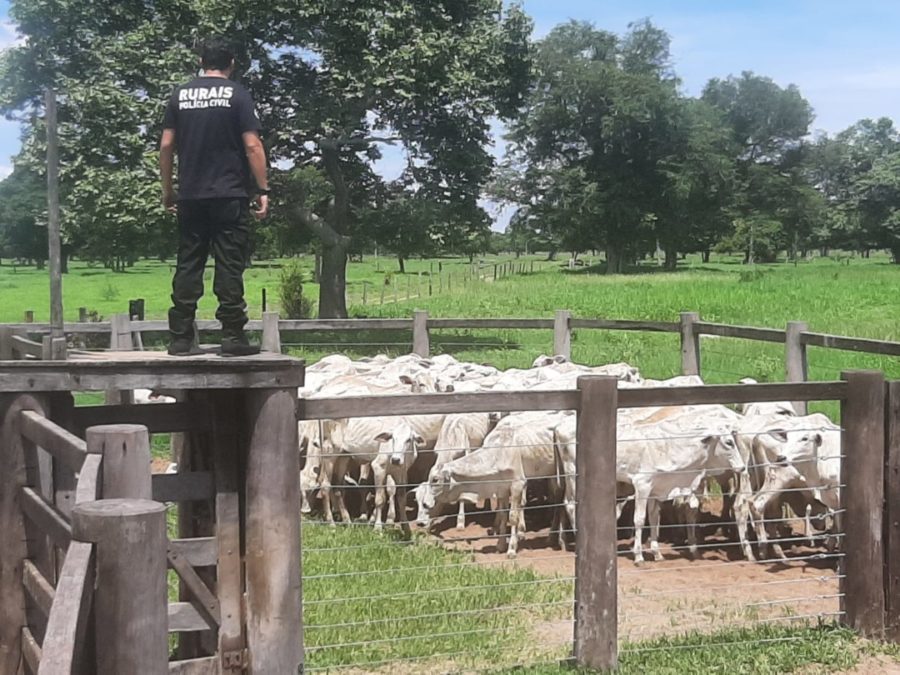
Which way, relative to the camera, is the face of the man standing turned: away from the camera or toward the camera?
away from the camera

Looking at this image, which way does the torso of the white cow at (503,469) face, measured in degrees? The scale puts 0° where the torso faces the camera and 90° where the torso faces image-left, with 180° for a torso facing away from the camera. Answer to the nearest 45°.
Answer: approximately 90°

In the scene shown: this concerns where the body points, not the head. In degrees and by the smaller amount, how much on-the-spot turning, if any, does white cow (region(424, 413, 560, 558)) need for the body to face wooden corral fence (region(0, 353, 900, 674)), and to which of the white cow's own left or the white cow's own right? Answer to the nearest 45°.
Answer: approximately 90° to the white cow's own left

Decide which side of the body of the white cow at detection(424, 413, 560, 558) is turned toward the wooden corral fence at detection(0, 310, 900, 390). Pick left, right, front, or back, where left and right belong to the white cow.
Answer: right

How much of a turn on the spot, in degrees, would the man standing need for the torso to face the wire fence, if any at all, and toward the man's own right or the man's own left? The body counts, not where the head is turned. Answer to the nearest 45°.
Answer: approximately 45° to the man's own right

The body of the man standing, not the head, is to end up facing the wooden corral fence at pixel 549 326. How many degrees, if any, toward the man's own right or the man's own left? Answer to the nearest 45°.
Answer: approximately 45° to the man's own right

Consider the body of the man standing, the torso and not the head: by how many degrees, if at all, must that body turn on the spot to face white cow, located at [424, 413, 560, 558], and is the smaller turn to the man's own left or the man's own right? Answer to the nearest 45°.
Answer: approximately 45° to the man's own right

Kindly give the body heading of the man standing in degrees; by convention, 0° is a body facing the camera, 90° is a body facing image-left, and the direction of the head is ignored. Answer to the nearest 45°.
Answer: approximately 180°

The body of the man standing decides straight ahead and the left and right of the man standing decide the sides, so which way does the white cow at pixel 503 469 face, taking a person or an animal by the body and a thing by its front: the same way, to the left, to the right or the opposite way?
to the left
